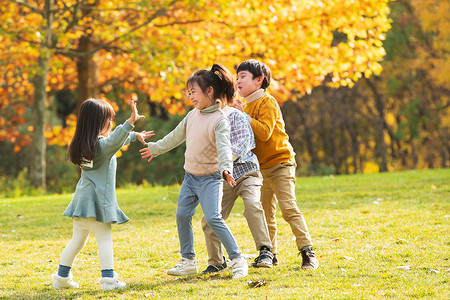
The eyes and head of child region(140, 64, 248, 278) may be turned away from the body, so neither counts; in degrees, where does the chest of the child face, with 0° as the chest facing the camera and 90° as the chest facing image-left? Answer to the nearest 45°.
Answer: approximately 45°

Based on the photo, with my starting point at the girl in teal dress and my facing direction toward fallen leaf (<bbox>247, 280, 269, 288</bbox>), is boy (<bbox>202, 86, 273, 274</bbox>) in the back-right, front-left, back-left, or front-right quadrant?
front-left

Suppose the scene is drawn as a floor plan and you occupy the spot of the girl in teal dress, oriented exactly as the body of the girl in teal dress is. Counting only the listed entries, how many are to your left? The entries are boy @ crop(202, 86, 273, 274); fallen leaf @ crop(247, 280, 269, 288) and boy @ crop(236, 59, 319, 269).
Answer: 0

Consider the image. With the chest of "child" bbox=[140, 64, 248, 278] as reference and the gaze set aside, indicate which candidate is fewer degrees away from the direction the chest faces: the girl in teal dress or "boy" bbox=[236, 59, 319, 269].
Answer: the girl in teal dress

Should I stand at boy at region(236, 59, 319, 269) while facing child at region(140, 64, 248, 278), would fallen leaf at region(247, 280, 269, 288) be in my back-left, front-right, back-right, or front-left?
front-left

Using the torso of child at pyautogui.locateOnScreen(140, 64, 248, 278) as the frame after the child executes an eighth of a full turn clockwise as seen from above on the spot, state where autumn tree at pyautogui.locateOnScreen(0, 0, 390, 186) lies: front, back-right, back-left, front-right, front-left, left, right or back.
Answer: right

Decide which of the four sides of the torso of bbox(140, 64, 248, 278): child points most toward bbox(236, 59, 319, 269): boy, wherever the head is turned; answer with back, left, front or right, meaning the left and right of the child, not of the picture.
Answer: back

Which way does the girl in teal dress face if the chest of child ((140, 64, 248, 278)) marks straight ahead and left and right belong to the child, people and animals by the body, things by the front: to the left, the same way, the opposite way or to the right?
the opposite way

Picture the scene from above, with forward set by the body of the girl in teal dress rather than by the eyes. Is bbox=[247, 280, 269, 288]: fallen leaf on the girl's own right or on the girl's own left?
on the girl's own right

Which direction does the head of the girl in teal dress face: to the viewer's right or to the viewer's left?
to the viewer's right

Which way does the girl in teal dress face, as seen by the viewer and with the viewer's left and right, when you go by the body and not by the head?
facing away from the viewer and to the right of the viewer
